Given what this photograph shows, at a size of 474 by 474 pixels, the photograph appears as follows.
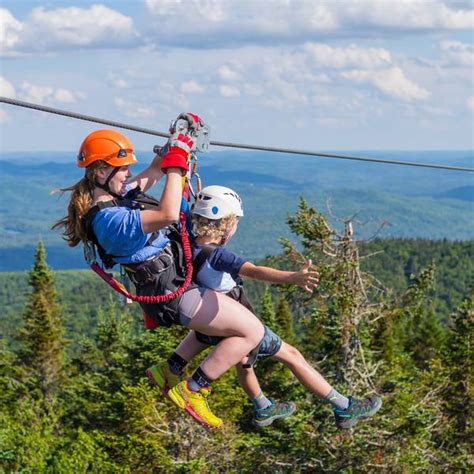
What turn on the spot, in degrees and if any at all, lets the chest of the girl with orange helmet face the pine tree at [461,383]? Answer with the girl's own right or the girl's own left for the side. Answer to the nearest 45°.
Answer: approximately 45° to the girl's own left

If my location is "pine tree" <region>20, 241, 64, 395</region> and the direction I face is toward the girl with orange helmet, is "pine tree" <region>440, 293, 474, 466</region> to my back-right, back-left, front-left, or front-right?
front-left

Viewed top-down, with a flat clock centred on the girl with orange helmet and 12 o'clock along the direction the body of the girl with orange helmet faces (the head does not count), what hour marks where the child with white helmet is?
The child with white helmet is roughly at 11 o'clock from the girl with orange helmet.

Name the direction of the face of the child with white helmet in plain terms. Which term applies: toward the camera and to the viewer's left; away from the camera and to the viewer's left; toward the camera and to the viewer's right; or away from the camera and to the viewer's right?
away from the camera and to the viewer's right

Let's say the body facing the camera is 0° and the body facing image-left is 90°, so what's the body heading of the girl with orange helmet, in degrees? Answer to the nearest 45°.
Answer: approximately 270°

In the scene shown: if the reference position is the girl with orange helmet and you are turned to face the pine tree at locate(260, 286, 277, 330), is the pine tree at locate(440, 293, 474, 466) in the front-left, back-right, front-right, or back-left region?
front-right

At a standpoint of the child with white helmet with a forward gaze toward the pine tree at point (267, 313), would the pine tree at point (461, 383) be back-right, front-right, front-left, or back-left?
front-right

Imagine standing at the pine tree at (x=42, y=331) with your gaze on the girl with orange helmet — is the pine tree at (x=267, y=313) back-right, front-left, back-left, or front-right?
front-left

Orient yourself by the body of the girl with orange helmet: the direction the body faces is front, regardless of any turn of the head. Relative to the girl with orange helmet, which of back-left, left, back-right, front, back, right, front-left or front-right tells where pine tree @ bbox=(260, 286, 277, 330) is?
left
